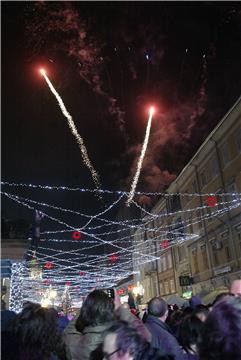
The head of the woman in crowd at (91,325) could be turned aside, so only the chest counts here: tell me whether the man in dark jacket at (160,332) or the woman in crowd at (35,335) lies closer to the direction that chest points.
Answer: the man in dark jacket

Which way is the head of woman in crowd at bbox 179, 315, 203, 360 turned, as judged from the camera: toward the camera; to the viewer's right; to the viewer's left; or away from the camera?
away from the camera

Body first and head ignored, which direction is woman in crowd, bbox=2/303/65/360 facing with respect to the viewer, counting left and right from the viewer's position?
facing away from the viewer

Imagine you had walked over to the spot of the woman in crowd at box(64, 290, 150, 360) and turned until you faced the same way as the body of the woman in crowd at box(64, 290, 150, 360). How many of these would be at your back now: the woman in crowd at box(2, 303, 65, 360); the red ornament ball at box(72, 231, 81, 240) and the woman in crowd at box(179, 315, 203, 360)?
1

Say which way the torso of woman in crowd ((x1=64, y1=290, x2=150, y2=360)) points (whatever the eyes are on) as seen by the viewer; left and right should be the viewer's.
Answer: facing away from the viewer and to the right of the viewer

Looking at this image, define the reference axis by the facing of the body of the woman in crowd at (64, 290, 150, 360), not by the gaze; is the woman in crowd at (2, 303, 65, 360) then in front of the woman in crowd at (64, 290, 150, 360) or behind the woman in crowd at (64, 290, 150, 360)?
behind

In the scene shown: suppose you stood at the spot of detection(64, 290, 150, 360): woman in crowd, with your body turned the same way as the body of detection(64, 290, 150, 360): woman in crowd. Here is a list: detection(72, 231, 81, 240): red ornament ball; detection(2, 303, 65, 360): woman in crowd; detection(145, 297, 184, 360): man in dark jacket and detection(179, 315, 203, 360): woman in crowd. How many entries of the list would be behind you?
1

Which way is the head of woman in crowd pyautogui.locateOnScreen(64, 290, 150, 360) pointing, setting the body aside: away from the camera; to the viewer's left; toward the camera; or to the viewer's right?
away from the camera

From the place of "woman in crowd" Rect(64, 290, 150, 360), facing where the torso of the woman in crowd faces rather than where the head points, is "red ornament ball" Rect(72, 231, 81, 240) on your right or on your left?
on your left

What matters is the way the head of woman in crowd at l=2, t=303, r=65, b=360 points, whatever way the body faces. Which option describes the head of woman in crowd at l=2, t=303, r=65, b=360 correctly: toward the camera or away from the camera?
away from the camera

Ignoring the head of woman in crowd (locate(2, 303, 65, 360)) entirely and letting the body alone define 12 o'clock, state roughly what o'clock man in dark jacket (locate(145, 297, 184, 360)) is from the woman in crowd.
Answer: The man in dark jacket is roughly at 2 o'clock from the woman in crowd.

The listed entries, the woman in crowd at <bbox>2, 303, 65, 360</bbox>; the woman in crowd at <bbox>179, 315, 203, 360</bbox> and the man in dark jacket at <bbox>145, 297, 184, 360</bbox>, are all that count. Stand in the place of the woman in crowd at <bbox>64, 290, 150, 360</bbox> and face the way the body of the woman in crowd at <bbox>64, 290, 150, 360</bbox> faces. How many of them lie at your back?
1

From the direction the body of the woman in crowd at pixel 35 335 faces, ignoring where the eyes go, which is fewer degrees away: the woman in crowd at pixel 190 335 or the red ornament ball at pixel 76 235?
the red ornament ball

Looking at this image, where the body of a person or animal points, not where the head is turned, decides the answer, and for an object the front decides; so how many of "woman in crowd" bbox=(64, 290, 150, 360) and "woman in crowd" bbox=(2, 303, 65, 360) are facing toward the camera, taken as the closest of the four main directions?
0
